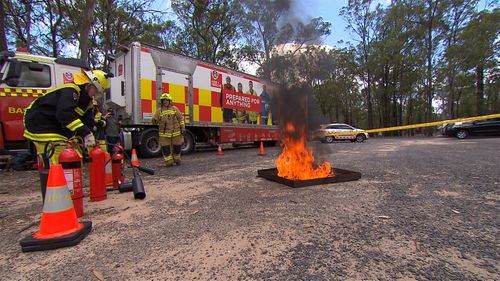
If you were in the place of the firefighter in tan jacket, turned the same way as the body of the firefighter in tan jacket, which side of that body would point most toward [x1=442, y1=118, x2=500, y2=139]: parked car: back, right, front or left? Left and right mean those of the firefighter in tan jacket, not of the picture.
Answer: left

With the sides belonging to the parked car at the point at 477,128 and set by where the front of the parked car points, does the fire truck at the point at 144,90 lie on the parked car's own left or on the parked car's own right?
on the parked car's own left

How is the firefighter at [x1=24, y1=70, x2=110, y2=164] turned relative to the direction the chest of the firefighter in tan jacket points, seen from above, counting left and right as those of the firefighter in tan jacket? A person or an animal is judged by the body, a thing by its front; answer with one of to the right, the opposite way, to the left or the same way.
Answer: to the left

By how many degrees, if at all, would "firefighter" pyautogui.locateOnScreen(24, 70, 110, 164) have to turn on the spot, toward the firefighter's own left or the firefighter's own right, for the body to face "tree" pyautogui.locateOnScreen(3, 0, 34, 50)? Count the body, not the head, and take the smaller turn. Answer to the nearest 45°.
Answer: approximately 90° to the firefighter's own left

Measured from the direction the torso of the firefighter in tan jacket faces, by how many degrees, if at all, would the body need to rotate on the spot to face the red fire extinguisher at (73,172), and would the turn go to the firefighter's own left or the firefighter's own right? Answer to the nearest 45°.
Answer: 0° — they already face it

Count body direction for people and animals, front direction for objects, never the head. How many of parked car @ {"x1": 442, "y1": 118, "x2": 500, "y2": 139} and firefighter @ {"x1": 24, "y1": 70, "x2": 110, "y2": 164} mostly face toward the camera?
0

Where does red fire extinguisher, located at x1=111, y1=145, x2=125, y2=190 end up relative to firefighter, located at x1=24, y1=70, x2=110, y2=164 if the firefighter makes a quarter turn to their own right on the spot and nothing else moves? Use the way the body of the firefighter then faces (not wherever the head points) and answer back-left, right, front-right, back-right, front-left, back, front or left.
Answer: back-left

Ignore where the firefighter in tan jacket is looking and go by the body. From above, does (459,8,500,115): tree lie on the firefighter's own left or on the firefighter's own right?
on the firefighter's own left

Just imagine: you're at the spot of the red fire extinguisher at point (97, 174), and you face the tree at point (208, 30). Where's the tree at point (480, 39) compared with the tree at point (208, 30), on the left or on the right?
right

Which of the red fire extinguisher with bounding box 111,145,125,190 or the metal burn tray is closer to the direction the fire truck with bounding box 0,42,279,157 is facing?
the red fire extinguisher

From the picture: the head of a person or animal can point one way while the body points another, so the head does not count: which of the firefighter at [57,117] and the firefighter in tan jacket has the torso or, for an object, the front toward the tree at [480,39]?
the firefighter

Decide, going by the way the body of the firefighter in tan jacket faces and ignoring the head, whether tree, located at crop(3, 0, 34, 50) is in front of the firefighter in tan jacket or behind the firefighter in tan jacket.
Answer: behind

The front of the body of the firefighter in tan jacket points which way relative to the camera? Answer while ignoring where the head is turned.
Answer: toward the camera

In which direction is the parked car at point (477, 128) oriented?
to the viewer's left

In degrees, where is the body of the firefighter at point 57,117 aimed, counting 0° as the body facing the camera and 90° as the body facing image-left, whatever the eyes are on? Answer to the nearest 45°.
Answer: approximately 270°

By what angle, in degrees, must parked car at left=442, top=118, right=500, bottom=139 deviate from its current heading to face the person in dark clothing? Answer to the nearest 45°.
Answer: approximately 45° to its left
